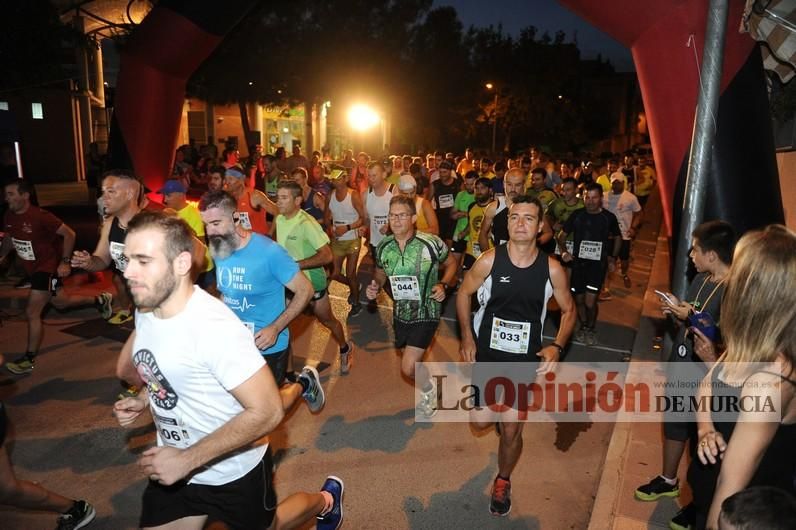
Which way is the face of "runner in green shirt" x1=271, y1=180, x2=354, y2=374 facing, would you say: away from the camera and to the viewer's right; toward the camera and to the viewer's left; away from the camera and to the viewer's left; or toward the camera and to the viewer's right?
toward the camera and to the viewer's left

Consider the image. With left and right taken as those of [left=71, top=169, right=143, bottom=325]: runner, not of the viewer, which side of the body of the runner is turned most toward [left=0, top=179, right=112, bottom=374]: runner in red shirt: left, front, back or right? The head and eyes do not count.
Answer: front

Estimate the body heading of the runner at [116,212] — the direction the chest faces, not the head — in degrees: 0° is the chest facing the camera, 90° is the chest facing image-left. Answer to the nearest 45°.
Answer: approximately 45°

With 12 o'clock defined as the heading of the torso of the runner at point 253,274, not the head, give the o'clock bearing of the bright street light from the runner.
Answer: The bright street light is roughly at 5 o'clock from the runner.

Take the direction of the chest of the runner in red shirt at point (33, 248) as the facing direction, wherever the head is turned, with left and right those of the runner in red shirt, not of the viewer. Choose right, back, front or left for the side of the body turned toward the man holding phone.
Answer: left

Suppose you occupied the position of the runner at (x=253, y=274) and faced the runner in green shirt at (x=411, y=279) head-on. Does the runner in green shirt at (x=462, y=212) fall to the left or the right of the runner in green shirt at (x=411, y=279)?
left
